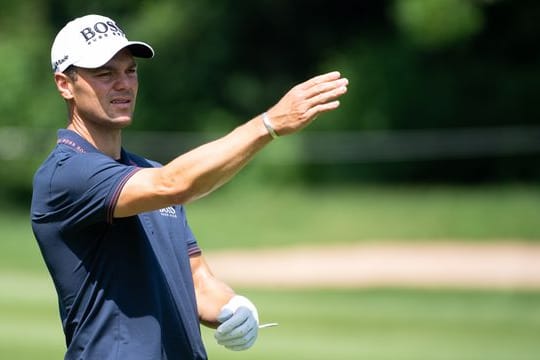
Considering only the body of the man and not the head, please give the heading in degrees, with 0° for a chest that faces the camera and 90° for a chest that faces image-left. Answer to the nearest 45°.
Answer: approximately 315°

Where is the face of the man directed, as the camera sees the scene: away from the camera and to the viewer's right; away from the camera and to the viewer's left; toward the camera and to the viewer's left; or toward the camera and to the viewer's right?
toward the camera and to the viewer's right
